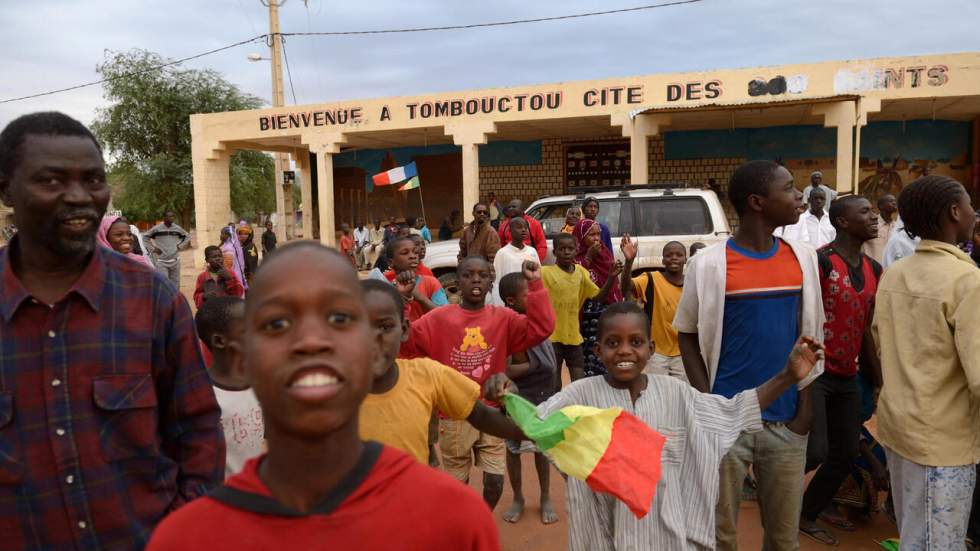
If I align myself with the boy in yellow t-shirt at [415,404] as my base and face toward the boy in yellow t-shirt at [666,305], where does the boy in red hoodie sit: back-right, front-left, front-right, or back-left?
back-right

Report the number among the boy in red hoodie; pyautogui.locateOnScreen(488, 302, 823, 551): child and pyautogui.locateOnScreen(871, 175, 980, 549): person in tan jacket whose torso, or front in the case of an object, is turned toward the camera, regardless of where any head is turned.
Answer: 2

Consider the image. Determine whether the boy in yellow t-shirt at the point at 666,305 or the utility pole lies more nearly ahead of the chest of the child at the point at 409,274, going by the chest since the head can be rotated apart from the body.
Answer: the boy in yellow t-shirt

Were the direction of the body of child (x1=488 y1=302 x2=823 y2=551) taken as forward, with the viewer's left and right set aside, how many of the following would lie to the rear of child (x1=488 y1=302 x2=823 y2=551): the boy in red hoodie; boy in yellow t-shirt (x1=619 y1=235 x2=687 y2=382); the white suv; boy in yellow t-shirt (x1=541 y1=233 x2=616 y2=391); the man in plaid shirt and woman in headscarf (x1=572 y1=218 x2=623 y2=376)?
4

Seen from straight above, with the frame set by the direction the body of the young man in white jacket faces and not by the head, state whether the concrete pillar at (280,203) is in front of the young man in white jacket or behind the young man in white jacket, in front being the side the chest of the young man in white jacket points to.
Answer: behind

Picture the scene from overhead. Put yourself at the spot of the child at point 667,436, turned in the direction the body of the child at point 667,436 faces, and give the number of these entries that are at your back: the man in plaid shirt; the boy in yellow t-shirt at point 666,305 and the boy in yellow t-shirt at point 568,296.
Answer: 2

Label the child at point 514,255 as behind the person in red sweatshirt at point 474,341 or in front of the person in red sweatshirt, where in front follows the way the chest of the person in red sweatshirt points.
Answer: behind

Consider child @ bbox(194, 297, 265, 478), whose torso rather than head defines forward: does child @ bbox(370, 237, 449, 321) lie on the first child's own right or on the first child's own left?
on the first child's own left

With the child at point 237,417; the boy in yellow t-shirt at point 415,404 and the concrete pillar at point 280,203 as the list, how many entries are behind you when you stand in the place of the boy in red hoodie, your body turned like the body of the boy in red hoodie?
3

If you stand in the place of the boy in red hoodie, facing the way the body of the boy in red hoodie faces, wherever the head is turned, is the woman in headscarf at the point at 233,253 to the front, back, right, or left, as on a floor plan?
back

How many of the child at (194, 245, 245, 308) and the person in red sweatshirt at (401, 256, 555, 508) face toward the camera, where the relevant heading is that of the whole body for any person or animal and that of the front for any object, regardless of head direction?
2

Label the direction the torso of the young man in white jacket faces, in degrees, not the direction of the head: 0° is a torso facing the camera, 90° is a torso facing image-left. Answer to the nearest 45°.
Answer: approximately 315°
